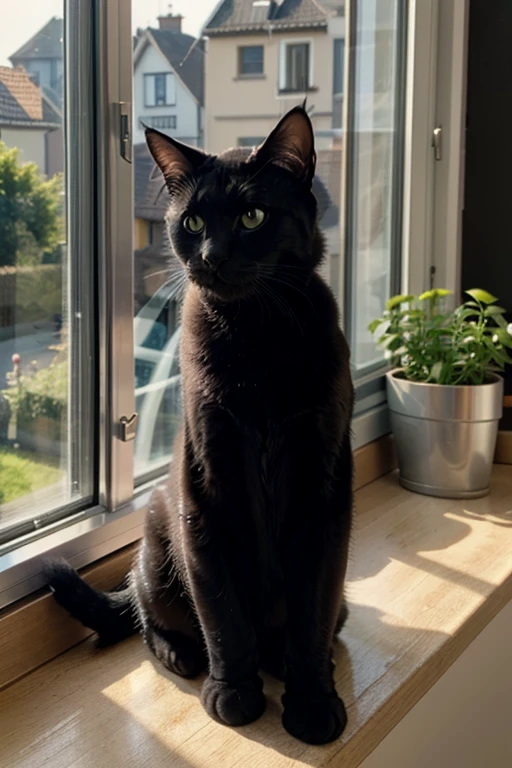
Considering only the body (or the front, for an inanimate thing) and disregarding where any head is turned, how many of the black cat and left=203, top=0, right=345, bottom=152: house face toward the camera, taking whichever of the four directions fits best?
2

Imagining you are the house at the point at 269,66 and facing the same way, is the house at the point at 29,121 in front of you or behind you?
in front

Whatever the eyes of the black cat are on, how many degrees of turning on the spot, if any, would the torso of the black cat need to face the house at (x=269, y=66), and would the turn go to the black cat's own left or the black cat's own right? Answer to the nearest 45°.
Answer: approximately 180°

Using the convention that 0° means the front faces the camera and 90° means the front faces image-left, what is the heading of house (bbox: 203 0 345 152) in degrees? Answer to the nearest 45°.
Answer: approximately 0°

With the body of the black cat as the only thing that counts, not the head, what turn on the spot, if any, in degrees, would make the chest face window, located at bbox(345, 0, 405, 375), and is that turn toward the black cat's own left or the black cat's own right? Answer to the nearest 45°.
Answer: approximately 180°
